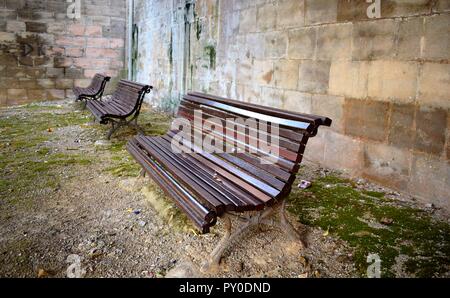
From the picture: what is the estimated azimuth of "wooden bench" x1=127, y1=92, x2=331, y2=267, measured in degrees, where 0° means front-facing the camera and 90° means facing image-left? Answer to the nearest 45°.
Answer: approximately 45°

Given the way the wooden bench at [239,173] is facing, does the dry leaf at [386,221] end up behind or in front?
behind

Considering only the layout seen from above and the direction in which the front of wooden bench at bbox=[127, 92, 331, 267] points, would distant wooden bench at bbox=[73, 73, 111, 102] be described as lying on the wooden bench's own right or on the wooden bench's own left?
on the wooden bench's own right

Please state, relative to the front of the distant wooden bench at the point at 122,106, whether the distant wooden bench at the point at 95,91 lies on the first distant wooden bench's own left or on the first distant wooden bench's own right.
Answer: on the first distant wooden bench's own right
